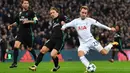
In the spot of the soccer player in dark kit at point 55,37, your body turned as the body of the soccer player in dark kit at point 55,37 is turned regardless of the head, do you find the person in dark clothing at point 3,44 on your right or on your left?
on your right

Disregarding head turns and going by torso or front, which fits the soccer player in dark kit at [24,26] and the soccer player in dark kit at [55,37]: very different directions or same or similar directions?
same or similar directions

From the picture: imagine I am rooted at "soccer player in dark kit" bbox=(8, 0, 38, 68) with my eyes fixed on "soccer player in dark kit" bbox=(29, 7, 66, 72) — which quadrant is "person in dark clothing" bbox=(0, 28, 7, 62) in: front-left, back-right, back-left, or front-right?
back-left
